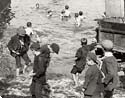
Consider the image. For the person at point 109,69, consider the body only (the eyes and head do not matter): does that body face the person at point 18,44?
yes

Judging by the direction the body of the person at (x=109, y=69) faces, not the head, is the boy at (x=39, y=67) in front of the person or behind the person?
in front

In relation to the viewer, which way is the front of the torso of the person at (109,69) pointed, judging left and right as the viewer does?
facing away from the viewer and to the left of the viewer

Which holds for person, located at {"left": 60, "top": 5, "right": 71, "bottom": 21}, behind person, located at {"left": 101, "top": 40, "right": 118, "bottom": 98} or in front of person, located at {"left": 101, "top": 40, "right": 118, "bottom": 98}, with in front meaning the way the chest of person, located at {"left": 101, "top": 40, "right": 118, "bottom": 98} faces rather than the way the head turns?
in front

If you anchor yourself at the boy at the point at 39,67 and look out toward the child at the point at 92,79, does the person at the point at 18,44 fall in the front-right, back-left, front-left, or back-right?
back-left

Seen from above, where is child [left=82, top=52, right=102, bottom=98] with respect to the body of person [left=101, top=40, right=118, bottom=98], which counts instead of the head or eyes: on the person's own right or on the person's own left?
on the person's own left

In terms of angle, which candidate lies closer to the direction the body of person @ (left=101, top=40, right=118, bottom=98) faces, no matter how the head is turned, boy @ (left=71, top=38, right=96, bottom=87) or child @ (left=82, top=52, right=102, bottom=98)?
the boy

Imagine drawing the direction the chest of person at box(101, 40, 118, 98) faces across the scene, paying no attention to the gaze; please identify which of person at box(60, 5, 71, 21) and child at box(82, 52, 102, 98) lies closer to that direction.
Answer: the person

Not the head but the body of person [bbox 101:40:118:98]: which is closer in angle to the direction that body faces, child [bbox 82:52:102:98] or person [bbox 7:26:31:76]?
the person
